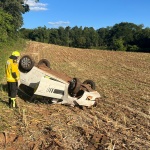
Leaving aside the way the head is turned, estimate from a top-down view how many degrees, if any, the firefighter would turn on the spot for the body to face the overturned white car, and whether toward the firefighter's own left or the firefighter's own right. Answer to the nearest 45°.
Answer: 0° — they already face it

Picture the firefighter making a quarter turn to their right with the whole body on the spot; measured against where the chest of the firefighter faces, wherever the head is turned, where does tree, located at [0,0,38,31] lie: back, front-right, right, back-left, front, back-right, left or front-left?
back

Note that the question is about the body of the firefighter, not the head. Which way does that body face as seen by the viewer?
to the viewer's right
